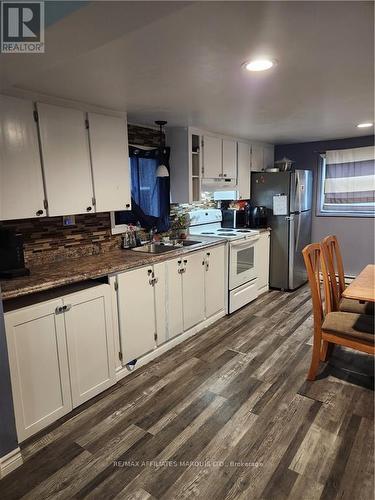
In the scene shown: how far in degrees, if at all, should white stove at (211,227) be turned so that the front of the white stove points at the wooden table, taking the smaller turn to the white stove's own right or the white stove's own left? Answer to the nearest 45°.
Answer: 0° — it already faces it

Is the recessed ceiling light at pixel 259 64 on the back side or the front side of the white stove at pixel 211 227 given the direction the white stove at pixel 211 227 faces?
on the front side

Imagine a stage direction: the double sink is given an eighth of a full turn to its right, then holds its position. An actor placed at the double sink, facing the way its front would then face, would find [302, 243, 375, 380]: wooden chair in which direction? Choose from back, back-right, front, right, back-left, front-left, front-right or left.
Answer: front-left

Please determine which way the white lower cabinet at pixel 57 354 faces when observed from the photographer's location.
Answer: facing the viewer and to the right of the viewer

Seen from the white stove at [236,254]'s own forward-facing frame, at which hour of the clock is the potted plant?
The potted plant is roughly at 4 o'clock from the white stove.

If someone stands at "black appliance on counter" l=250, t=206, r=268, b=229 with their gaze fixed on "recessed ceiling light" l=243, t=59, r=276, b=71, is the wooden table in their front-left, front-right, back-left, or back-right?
front-left

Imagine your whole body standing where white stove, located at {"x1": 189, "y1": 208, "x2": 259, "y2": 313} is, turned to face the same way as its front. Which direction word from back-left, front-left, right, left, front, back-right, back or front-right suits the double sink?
right

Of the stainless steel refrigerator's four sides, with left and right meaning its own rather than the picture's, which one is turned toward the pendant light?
right

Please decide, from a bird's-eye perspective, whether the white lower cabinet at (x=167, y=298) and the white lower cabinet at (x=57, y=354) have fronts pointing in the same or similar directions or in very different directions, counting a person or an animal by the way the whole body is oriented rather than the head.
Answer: same or similar directions

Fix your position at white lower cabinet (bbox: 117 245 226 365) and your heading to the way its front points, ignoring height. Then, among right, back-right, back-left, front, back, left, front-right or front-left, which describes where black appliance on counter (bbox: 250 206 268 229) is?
left

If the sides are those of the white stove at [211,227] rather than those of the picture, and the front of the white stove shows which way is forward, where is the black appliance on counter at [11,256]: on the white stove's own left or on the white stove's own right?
on the white stove's own right

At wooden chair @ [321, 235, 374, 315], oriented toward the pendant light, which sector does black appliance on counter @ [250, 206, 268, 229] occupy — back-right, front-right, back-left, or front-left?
front-right

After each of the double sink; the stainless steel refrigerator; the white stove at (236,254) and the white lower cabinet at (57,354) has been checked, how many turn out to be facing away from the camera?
0

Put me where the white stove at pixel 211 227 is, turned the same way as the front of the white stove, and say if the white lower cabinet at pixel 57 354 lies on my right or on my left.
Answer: on my right

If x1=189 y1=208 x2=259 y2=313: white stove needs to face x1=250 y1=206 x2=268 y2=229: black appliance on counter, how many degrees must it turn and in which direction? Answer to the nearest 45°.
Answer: approximately 90° to its left

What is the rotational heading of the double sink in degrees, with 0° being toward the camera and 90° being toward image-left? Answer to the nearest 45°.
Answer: approximately 315°

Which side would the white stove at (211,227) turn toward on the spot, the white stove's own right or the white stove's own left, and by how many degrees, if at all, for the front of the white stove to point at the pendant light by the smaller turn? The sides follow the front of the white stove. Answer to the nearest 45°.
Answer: approximately 90° to the white stove's own right

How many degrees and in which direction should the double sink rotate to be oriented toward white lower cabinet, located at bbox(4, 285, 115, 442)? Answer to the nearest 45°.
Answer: approximately 90° to its right
